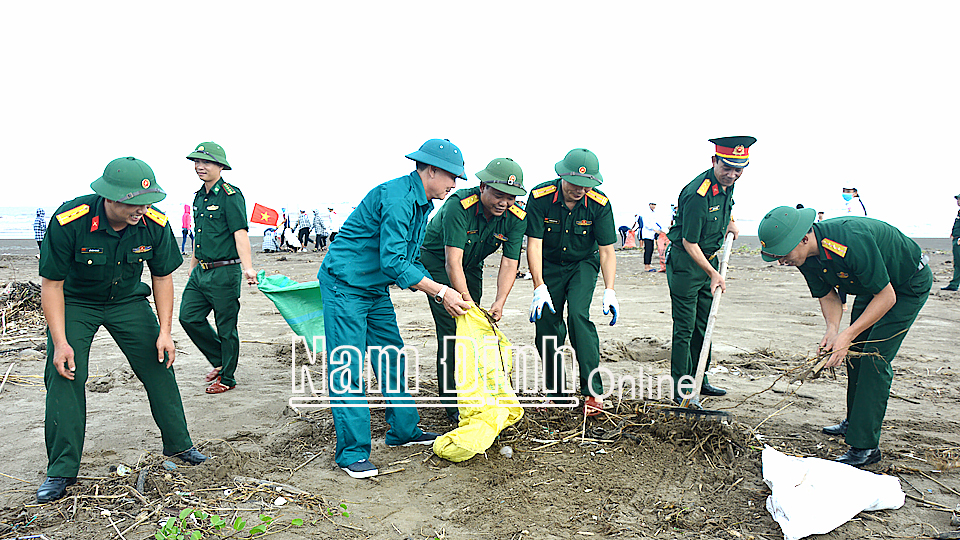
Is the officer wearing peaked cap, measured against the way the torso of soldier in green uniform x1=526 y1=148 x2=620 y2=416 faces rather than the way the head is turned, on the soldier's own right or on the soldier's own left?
on the soldier's own left

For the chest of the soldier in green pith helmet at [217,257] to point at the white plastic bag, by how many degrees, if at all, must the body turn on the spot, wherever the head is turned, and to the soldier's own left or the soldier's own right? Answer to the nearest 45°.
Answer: approximately 90° to the soldier's own left

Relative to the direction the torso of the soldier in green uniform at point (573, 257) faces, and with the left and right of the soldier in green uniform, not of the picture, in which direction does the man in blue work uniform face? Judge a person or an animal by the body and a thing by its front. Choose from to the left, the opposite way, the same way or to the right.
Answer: to the left

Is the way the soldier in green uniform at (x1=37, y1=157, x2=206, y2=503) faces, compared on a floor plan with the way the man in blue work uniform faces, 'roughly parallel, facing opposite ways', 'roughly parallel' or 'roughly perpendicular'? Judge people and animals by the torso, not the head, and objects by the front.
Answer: roughly perpendicular

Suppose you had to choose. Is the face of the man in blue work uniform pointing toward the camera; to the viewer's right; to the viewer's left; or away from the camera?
to the viewer's right

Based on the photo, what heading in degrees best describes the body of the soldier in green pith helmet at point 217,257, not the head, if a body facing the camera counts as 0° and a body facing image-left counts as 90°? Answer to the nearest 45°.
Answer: approximately 45°

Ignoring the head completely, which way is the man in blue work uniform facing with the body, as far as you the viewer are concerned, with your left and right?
facing to the right of the viewer

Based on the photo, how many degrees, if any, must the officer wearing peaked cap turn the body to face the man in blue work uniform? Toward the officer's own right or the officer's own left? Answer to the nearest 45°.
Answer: approximately 90° to the officer's own right

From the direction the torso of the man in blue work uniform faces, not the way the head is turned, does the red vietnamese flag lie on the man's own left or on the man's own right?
on the man's own left

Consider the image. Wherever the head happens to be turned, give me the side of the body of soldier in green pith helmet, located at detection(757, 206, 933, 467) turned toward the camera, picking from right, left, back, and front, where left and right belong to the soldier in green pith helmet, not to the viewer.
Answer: left

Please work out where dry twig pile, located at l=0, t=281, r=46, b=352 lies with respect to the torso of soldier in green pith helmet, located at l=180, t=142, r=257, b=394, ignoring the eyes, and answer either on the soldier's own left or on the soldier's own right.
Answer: on the soldier's own right
